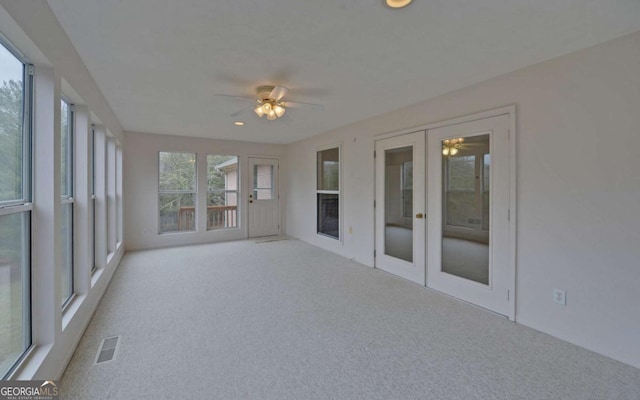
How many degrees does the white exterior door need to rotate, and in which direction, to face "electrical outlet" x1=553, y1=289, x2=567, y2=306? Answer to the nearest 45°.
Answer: approximately 45° to its left

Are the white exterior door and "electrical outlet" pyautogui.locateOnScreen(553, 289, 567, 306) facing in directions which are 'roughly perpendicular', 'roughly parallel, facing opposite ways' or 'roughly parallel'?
roughly perpendicular

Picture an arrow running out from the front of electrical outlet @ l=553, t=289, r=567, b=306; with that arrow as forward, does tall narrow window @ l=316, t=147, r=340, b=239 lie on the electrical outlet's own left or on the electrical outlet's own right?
on the electrical outlet's own right

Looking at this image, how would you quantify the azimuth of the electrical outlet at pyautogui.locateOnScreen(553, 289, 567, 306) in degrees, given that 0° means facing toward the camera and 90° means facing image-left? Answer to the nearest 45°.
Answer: approximately 45°

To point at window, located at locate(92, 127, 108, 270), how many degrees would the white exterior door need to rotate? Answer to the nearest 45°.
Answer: approximately 45° to its right

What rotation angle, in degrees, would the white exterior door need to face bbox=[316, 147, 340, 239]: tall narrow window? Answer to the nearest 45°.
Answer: approximately 45° to its left

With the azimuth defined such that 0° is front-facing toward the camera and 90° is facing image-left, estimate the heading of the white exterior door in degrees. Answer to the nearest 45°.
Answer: approximately 0°

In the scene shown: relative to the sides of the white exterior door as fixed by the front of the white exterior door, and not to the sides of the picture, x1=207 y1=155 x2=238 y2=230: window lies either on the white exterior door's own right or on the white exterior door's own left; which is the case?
on the white exterior door's own right
